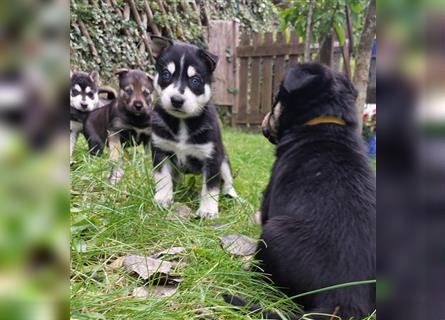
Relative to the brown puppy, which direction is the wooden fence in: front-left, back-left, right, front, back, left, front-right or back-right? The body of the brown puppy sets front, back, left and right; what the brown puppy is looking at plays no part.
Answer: left

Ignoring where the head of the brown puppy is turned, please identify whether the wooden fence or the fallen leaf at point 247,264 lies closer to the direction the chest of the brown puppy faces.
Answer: the fallen leaf

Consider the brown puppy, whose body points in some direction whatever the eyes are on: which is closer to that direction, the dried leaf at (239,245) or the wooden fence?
the dried leaf

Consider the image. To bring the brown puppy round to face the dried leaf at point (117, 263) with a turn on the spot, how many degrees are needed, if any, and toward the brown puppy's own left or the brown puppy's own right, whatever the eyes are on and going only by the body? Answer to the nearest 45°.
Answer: approximately 45° to the brown puppy's own right

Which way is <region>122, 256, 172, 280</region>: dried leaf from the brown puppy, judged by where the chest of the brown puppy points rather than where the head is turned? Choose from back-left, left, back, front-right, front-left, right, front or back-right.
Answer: front-right

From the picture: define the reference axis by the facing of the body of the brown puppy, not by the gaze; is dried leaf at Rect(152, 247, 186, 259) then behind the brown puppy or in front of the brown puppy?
in front

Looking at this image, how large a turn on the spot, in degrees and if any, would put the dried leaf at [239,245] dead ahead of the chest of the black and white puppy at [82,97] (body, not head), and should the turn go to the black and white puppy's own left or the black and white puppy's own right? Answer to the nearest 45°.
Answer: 0° — it already faces it

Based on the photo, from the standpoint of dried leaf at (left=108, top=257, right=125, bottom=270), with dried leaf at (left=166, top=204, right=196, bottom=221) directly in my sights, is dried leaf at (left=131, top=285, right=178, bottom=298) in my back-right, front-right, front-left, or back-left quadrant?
back-right

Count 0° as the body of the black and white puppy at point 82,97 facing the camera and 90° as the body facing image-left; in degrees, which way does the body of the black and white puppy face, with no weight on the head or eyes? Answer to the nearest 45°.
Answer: approximately 0°

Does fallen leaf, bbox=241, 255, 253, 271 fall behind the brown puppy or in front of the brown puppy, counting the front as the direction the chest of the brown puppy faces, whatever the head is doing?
in front

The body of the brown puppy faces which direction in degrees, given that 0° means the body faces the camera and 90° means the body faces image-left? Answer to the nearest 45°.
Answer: approximately 315°

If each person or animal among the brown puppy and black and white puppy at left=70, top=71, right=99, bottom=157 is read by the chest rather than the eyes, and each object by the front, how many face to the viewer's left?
0

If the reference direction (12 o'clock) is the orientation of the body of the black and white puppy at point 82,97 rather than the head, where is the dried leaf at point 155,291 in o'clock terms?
The dried leaf is roughly at 12 o'clock from the black and white puppy.
